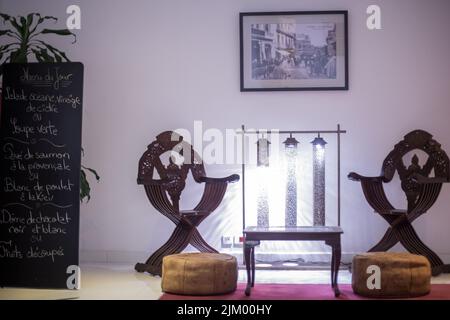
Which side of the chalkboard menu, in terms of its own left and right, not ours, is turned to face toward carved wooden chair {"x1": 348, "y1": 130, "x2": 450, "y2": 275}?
left

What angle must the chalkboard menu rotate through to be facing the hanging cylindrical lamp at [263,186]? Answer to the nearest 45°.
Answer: approximately 90° to its left

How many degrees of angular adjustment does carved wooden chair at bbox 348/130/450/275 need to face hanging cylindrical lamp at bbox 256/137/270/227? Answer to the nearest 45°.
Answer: approximately 45° to its right

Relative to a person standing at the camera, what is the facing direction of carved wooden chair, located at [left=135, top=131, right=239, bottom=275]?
facing the viewer and to the right of the viewer

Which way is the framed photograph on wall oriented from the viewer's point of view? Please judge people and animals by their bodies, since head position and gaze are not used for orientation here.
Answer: toward the camera

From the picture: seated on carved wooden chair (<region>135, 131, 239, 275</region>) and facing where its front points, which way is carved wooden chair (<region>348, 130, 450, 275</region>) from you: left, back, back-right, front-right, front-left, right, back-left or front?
front-left

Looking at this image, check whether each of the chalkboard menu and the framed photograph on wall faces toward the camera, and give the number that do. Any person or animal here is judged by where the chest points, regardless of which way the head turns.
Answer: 2

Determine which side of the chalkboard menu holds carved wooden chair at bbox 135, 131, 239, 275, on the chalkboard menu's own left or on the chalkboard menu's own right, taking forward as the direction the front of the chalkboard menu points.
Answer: on the chalkboard menu's own left

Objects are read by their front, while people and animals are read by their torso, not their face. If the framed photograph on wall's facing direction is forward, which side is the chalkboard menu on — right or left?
on its right

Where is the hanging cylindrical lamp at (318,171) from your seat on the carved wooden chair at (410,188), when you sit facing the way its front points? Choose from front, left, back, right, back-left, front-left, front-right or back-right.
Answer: front-right

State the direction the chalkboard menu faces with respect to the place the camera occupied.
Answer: facing the viewer

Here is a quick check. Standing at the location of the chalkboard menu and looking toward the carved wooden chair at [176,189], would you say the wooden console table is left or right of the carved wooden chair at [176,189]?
right

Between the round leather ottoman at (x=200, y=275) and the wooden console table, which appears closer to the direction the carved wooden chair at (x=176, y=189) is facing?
the wooden console table

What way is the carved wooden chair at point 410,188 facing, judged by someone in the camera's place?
facing the viewer and to the left of the viewer

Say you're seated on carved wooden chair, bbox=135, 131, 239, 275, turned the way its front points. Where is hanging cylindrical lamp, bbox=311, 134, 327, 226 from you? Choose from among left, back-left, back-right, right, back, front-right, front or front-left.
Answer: front-left
